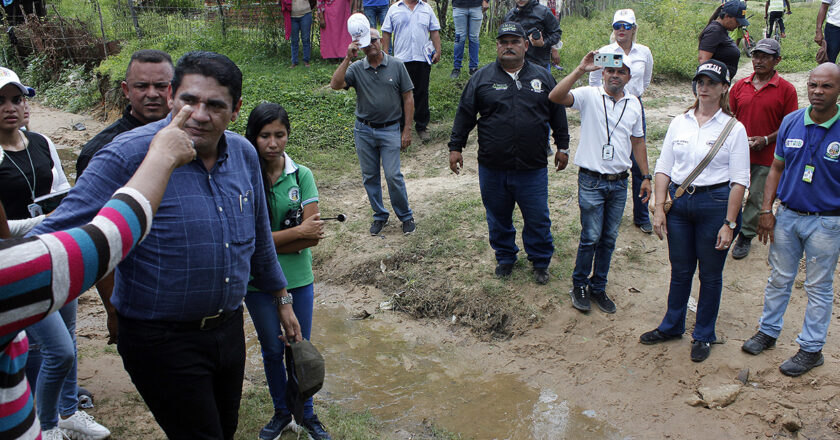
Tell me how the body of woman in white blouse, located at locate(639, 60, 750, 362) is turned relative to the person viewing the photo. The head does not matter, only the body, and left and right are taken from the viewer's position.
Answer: facing the viewer and to the left of the viewer

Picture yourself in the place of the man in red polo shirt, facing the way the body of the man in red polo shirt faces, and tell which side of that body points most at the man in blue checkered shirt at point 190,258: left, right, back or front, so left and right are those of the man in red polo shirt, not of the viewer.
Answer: front

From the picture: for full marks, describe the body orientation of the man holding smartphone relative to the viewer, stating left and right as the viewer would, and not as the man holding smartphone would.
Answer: facing the viewer

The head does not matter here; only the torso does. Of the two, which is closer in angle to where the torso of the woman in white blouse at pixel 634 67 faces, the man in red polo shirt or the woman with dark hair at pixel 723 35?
the man in red polo shirt

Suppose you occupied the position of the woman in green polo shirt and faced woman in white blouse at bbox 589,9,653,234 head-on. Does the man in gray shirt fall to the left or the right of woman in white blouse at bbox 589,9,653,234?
left

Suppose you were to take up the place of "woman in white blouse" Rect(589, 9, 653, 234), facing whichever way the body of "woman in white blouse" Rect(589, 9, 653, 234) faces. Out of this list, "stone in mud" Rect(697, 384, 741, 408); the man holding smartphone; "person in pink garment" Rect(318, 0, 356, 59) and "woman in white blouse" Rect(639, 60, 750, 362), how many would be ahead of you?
3

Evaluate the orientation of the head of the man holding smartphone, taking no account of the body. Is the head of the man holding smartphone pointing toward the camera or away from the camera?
toward the camera

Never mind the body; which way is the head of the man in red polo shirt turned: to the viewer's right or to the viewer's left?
to the viewer's left

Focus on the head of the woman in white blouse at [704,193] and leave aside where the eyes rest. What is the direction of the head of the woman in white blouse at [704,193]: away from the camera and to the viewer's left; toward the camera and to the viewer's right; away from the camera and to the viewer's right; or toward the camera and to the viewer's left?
toward the camera and to the viewer's left

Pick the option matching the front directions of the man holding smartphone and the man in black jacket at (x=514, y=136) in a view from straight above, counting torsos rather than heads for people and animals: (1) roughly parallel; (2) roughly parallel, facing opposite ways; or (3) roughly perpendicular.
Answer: roughly parallel

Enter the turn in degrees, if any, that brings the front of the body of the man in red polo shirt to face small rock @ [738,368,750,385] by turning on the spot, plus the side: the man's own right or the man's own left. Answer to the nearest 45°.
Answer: approximately 45° to the man's own left

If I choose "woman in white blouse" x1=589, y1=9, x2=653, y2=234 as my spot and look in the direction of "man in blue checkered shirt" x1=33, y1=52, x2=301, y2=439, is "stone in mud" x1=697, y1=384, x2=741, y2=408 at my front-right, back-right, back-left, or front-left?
front-left

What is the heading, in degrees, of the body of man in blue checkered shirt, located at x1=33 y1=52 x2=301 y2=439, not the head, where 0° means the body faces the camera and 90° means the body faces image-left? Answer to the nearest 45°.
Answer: approximately 315°

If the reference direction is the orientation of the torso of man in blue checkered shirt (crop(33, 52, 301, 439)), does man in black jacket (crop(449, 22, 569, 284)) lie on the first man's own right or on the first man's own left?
on the first man's own left

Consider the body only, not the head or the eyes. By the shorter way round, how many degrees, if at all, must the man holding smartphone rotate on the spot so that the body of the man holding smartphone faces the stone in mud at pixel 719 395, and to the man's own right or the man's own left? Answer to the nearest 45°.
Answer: approximately 45° to the man's own left
